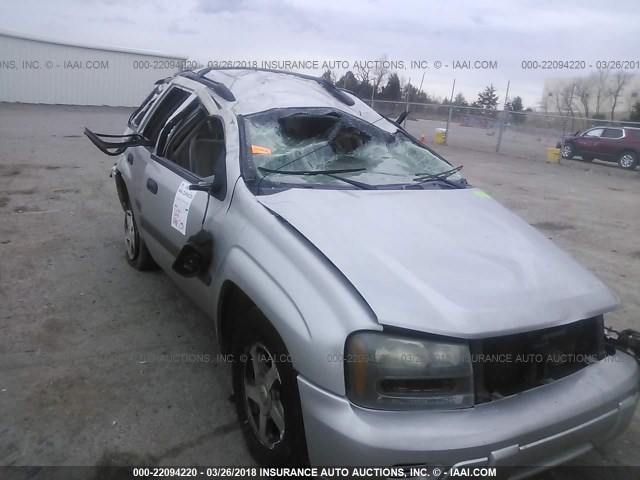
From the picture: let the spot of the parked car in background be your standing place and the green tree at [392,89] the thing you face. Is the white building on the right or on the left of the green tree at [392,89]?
left

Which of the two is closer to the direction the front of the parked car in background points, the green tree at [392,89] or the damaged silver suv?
the green tree

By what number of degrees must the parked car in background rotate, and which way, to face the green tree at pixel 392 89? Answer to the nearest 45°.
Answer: approximately 45° to its right

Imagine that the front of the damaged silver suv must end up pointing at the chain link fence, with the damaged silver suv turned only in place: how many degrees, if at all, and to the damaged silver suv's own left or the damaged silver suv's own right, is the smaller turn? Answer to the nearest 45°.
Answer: approximately 135° to the damaged silver suv's own left

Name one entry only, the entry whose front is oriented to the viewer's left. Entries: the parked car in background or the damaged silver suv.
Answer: the parked car in background

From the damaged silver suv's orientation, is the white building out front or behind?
behind

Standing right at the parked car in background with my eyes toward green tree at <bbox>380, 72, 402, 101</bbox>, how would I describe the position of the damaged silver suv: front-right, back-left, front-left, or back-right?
back-left

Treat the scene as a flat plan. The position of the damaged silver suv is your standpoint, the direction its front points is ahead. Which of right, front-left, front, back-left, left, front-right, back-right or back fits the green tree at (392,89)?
back-left
